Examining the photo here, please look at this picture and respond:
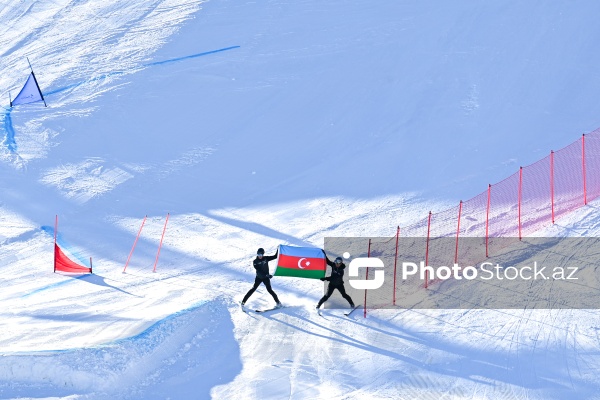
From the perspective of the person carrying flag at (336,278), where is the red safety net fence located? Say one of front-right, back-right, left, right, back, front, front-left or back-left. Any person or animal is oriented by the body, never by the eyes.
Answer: back-left

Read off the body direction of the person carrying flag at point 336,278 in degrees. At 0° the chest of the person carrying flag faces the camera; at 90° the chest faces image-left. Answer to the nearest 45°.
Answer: approximately 0°

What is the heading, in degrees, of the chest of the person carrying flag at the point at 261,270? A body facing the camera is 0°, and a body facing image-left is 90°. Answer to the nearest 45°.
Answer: approximately 0°

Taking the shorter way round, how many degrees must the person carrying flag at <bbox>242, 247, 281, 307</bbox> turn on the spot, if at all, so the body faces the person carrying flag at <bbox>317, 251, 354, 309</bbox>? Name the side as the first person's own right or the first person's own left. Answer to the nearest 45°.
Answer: approximately 90° to the first person's own left

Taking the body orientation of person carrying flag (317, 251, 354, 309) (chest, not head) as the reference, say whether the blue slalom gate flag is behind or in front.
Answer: behind

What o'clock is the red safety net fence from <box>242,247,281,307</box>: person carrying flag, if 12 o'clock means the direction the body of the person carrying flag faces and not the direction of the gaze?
The red safety net fence is roughly at 8 o'clock from the person carrying flag.

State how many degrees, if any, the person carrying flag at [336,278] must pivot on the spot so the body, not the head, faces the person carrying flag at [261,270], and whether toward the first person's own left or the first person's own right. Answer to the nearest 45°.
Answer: approximately 90° to the first person's own right

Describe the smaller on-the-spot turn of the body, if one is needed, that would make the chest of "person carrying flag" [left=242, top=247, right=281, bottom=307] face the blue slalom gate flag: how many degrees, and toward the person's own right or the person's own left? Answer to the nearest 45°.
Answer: approximately 135° to the person's own right

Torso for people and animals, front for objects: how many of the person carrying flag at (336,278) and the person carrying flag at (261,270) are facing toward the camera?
2
